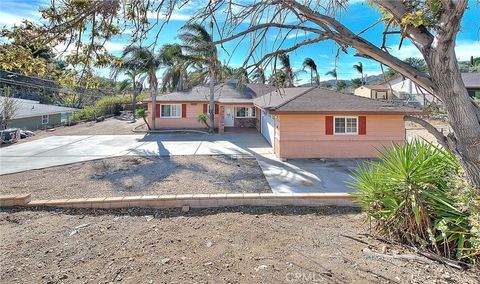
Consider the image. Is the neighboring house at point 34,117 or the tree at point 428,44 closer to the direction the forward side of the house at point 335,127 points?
the tree

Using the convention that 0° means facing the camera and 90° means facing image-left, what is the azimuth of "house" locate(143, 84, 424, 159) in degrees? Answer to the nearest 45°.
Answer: approximately 0°

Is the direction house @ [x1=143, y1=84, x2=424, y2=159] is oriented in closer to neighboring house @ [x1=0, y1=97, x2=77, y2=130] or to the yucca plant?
the yucca plant

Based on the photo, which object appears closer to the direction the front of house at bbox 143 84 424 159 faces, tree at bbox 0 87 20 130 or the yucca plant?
the yucca plant

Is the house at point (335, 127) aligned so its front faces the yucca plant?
yes

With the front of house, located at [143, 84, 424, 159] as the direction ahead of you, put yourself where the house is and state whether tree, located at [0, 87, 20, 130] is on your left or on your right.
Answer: on your right

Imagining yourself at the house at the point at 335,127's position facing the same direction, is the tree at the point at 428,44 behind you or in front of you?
in front
